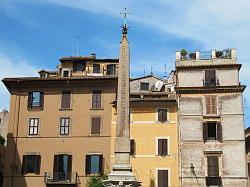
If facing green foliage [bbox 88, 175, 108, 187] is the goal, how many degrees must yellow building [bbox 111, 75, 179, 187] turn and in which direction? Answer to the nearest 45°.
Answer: approximately 90° to its right

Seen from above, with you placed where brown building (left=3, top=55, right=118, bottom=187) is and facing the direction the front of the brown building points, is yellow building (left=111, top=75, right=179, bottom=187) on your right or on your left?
on your left

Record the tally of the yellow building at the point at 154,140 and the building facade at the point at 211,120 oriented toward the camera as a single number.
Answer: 2

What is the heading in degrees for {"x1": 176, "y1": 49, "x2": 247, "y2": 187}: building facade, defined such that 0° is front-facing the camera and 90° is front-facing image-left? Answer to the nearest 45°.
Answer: approximately 0°

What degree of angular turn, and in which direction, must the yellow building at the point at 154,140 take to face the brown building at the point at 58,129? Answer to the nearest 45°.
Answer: approximately 90° to its right
